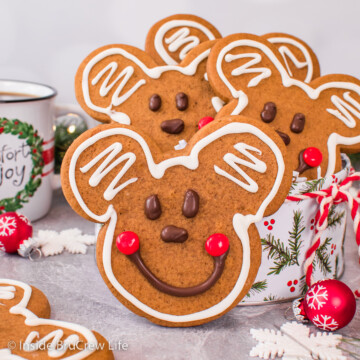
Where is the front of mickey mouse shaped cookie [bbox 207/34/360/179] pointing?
toward the camera

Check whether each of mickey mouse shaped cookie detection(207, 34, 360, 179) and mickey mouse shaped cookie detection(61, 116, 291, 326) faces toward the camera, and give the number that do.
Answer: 2

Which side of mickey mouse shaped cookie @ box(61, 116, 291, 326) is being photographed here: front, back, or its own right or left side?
front

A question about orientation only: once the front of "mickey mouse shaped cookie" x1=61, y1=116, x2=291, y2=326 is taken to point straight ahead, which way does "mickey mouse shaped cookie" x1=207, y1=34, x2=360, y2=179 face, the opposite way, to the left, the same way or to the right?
the same way
